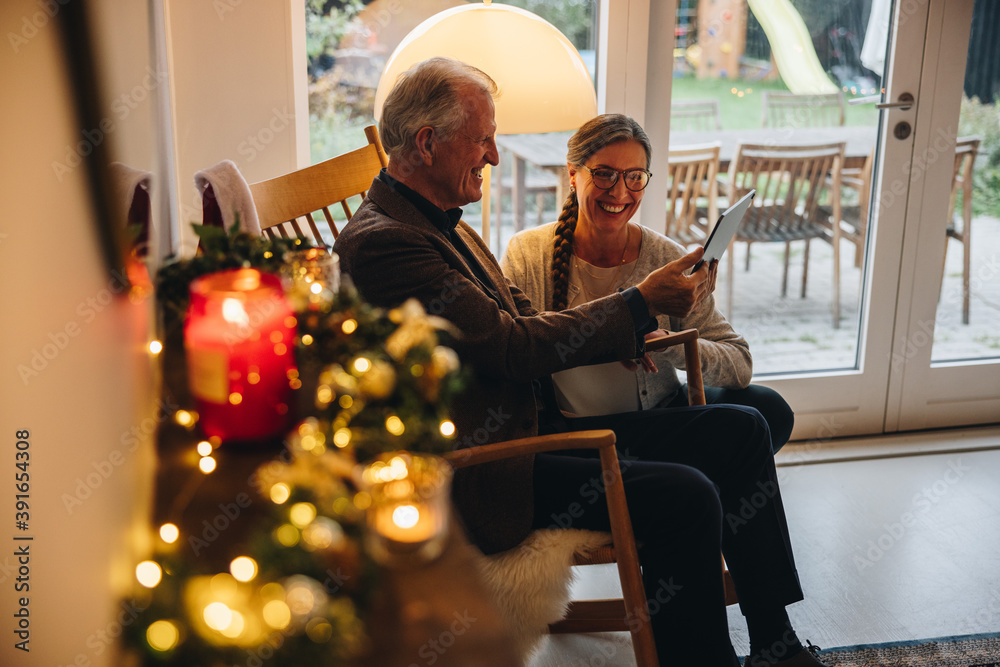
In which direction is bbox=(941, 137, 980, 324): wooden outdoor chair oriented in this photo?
to the viewer's left

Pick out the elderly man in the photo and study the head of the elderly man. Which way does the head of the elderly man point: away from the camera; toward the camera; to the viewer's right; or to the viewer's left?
to the viewer's right

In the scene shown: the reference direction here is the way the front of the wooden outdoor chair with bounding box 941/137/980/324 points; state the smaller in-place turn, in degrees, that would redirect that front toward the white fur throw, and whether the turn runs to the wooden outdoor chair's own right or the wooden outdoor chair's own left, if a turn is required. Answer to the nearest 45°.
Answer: approximately 90° to the wooden outdoor chair's own left

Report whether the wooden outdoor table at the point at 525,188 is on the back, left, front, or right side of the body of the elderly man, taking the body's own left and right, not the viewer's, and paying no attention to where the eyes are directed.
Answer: left

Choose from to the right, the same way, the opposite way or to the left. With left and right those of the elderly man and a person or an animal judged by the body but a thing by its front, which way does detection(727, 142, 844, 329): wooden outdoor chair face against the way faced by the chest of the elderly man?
to the left

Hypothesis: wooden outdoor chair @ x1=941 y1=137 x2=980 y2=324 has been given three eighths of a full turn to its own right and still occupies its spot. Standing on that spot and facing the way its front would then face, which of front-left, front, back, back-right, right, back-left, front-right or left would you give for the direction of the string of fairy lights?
back-right

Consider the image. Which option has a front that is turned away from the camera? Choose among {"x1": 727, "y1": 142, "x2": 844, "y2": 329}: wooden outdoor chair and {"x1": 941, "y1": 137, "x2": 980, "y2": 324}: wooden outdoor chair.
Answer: {"x1": 727, "y1": 142, "x2": 844, "y2": 329}: wooden outdoor chair

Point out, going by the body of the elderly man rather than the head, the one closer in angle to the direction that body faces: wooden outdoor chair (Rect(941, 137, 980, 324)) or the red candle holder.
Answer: the wooden outdoor chair

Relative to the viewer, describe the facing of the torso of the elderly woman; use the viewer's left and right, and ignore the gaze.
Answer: facing the viewer and to the right of the viewer

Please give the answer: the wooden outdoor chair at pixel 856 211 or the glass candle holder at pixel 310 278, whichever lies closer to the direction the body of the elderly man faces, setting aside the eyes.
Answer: the wooden outdoor chair

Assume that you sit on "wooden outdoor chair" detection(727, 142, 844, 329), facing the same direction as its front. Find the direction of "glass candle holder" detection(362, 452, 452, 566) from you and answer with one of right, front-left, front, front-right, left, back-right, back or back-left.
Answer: back

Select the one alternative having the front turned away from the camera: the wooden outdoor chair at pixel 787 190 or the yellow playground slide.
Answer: the wooden outdoor chair

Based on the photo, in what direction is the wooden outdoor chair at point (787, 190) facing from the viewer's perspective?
away from the camera

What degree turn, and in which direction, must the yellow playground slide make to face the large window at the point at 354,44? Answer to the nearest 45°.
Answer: approximately 90° to its right
